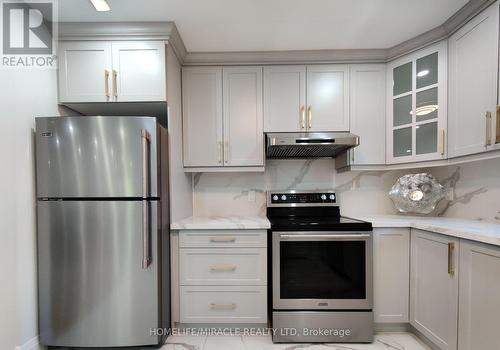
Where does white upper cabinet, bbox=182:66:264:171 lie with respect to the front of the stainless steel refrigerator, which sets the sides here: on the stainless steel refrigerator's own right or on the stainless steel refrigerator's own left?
on the stainless steel refrigerator's own left

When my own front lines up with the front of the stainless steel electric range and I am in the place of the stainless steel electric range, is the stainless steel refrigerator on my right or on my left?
on my right

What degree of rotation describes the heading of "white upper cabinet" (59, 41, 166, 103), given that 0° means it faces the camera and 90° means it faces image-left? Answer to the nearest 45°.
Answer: approximately 0°

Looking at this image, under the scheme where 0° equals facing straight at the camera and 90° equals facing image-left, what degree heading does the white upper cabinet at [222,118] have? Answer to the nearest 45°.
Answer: approximately 0°

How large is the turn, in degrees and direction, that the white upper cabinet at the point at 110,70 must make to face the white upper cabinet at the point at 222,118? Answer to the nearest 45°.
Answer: approximately 90° to its left
